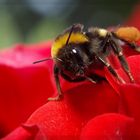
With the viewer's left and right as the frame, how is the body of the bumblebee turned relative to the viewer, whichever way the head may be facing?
facing the viewer and to the left of the viewer
